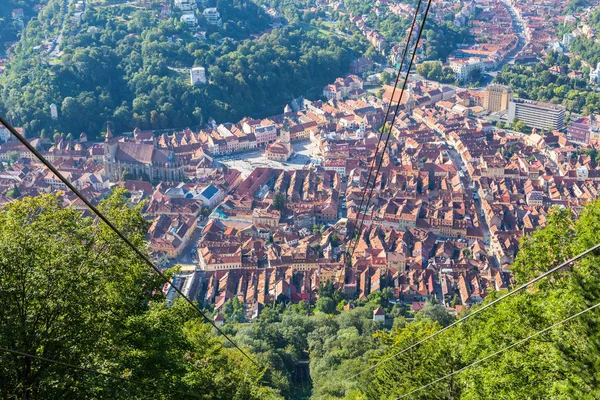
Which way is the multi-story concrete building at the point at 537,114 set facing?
toward the camera

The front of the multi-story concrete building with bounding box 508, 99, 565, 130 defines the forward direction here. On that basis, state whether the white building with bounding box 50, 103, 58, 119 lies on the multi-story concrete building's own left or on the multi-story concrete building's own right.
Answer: on the multi-story concrete building's own right

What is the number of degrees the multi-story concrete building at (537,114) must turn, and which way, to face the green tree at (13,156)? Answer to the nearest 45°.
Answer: approximately 45° to its right

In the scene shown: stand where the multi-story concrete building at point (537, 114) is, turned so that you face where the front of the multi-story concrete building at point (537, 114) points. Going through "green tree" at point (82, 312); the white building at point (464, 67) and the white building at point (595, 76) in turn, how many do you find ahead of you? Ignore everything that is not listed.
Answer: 1

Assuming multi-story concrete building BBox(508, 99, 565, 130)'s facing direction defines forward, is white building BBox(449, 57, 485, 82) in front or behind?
behind

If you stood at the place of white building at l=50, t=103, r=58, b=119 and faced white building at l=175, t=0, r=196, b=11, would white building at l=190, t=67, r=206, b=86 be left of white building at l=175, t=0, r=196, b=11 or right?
right

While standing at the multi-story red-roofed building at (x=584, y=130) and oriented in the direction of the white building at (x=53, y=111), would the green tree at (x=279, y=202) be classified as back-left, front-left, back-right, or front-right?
front-left

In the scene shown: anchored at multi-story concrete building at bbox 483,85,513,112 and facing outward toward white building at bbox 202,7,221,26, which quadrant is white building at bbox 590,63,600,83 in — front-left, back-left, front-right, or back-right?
back-right

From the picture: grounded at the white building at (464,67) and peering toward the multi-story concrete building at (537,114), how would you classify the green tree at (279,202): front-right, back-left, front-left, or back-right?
front-right

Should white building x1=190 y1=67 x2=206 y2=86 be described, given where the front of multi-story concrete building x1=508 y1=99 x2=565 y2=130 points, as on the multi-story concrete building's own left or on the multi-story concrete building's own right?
on the multi-story concrete building's own right

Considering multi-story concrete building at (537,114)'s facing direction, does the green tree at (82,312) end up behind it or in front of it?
in front

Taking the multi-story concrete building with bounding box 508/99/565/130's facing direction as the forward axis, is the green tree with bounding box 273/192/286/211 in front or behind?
in front

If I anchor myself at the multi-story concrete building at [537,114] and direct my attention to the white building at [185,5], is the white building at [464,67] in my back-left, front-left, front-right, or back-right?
front-right
